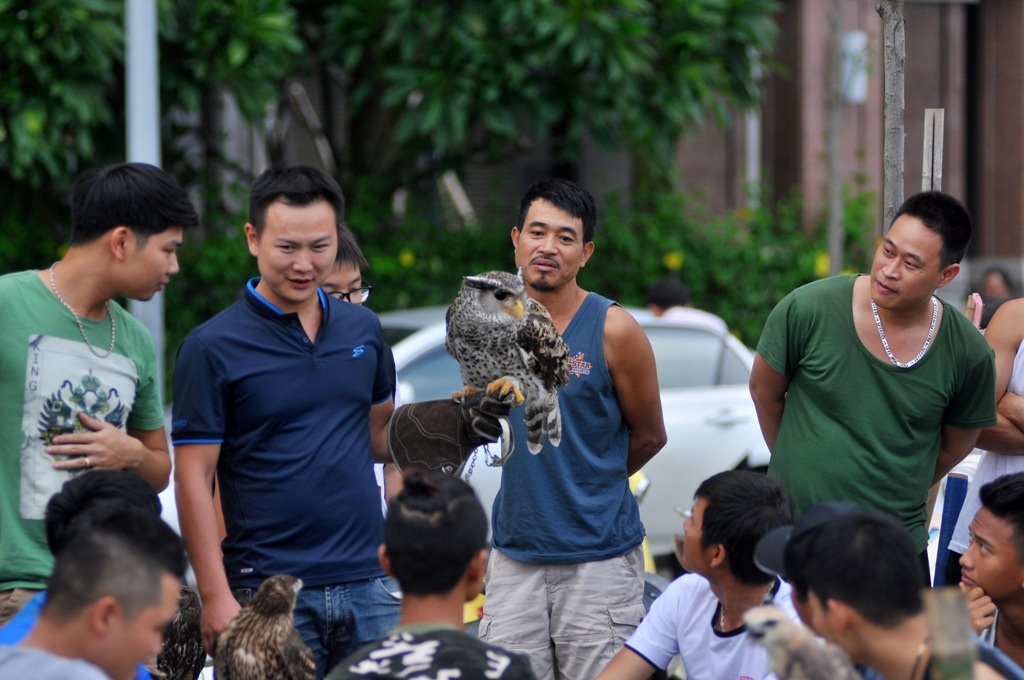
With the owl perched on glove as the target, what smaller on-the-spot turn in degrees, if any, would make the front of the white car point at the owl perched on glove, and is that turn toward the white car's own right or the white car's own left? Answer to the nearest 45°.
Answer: approximately 90° to the white car's own left

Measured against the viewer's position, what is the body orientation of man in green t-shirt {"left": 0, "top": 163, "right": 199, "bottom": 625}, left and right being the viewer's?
facing the viewer and to the right of the viewer

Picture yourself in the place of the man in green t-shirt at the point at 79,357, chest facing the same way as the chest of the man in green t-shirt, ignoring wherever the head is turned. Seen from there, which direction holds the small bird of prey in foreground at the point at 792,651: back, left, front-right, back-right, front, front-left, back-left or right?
front

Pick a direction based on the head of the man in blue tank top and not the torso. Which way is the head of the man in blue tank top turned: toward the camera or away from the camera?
toward the camera

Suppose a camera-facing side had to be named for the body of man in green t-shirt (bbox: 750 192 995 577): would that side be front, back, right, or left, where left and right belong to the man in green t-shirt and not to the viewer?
front

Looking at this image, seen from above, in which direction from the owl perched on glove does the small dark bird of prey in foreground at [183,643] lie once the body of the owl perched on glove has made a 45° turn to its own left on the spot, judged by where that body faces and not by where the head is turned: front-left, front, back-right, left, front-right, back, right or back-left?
right

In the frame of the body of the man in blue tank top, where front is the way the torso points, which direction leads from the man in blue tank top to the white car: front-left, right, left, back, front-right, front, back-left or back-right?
back-right

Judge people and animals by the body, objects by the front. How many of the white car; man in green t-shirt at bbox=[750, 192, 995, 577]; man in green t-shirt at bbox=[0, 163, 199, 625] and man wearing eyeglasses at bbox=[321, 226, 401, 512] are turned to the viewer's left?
1

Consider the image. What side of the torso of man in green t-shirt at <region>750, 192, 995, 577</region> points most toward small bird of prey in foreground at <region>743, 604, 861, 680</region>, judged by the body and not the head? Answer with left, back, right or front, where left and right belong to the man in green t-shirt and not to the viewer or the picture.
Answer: front

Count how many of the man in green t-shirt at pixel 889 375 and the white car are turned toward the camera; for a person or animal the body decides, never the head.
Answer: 1

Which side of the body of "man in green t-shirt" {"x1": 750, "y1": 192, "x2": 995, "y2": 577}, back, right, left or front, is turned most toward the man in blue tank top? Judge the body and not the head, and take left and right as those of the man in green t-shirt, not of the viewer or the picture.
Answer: right
